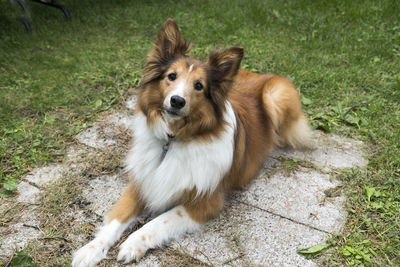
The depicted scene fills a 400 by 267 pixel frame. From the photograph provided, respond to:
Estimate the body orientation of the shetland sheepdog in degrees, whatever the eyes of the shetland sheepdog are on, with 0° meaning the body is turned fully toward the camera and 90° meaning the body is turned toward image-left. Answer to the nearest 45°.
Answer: approximately 45°
